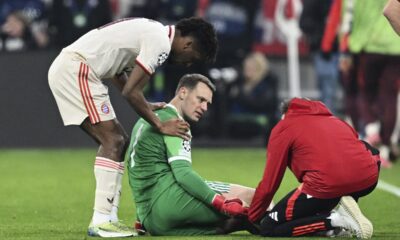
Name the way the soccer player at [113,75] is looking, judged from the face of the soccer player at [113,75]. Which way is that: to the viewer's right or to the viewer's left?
to the viewer's right

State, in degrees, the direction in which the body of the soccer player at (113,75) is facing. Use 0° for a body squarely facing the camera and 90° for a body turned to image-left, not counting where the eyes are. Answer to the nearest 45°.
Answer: approximately 270°

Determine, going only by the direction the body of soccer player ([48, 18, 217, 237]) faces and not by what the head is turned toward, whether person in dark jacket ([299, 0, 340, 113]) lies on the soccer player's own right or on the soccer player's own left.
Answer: on the soccer player's own left
